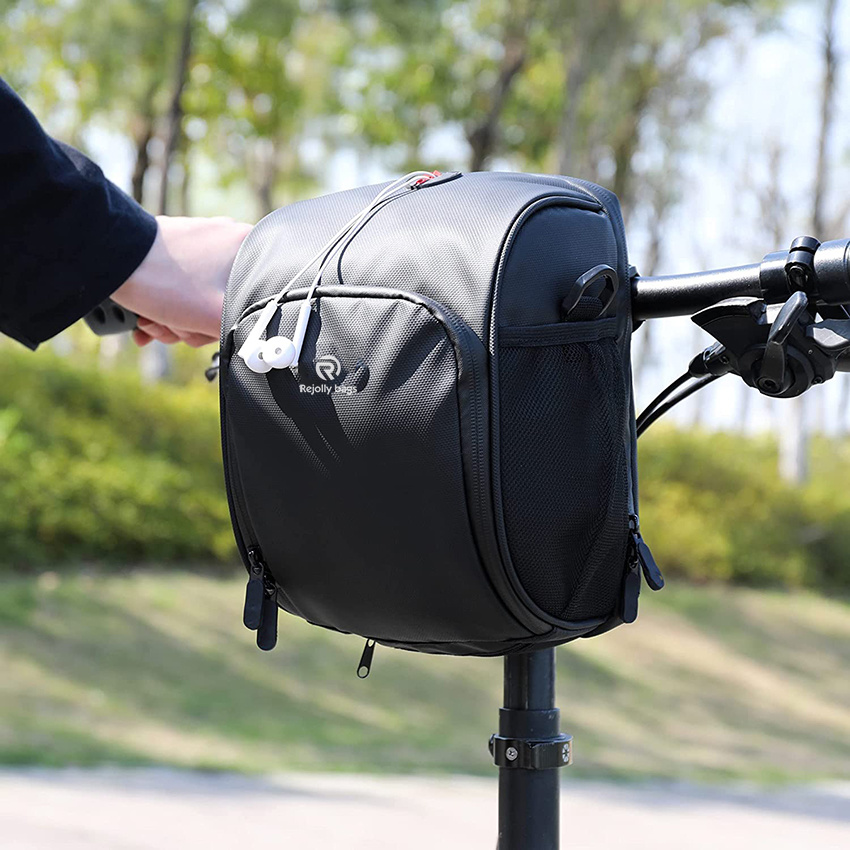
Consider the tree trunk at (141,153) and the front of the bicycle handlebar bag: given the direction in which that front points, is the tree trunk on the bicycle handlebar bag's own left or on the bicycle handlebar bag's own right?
on the bicycle handlebar bag's own right

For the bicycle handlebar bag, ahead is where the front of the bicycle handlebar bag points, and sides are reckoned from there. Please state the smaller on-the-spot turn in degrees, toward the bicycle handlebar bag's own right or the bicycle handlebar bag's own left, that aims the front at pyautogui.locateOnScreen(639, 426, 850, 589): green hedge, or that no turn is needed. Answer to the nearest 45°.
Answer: approximately 135° to the bicycle handlebar bag's own right

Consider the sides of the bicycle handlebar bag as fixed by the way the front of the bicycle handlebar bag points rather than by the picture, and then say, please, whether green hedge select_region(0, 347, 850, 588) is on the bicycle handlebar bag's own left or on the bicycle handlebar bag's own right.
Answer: on the bicycle handlebar bag's own right

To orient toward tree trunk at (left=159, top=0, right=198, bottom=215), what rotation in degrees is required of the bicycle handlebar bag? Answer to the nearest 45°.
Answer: approximately 135° to its right

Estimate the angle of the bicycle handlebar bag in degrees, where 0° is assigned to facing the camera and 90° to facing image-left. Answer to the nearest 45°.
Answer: approximately 45°

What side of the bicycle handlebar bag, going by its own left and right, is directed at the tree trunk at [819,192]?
back
